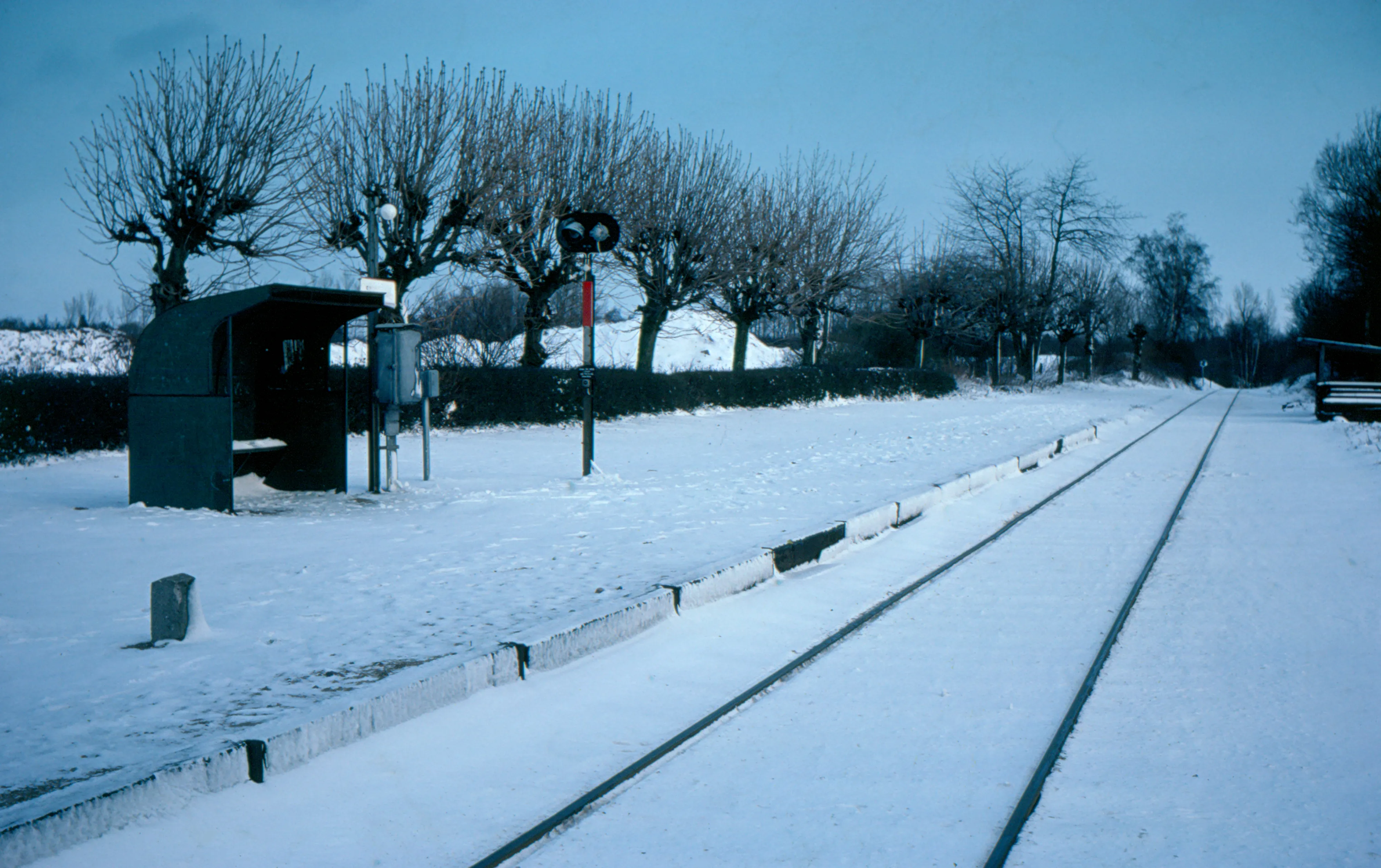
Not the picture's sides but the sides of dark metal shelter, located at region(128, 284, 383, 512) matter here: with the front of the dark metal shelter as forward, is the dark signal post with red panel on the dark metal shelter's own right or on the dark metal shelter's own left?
on the dark metal shelter's own left

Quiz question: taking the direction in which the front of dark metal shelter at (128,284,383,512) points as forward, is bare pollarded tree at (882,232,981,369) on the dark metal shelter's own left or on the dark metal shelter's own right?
on the dark metal shelter's own left

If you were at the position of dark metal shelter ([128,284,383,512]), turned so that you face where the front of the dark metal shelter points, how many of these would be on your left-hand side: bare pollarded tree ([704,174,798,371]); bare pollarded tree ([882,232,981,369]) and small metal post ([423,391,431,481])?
3

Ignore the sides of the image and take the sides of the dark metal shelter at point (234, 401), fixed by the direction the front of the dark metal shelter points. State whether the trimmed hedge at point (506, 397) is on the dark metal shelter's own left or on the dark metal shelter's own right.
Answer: on the dark metal shelter's own left

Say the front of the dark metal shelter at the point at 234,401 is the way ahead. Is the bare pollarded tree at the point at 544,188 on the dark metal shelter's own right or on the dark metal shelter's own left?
on the dark metal shelter's own left

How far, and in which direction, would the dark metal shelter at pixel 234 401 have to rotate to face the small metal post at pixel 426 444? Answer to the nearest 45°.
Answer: approximately 90° to its left

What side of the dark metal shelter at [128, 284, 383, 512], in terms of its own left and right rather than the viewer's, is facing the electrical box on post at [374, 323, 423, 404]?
left

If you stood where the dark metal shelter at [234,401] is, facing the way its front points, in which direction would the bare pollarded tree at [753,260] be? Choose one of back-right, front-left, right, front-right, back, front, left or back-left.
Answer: left

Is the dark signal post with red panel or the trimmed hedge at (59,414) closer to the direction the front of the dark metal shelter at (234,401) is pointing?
the dark signal post with red panel
